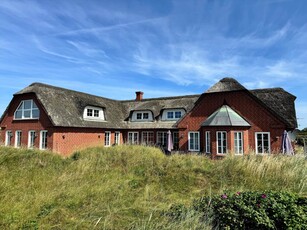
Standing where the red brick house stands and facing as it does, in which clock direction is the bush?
The bush is roughly at 12 o'clock from the red brick house.

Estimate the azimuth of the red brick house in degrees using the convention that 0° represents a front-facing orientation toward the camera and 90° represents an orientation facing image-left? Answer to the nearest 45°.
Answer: approximately 0°
